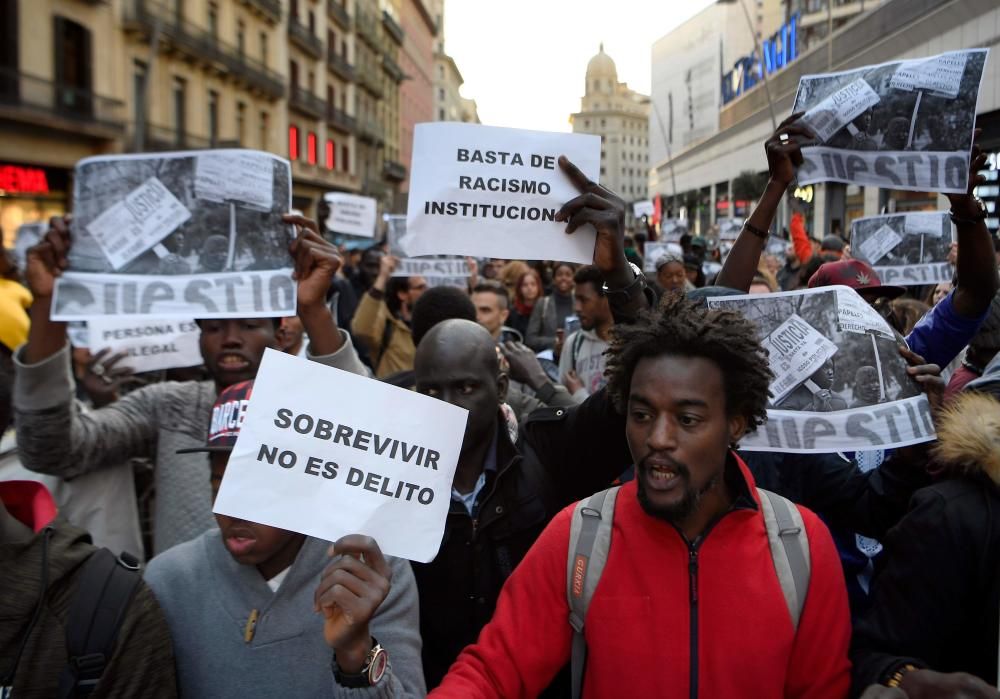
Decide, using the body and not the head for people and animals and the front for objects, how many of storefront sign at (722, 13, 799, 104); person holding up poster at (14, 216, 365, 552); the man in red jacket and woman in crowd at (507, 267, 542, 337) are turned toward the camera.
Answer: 3

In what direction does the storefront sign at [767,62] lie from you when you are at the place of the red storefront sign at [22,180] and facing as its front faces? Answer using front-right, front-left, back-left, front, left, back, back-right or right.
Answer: front-left

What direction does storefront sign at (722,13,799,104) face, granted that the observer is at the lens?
facing to the left of the viewer

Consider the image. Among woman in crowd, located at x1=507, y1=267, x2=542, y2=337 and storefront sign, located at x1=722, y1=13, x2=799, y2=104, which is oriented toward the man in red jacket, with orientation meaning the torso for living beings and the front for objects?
the woman in crowd

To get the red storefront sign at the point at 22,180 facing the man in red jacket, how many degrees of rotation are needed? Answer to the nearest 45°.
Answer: approximately 45° to its right

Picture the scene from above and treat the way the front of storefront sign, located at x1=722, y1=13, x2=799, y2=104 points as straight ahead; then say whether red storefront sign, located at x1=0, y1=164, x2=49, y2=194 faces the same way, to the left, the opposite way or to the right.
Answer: the opposite way

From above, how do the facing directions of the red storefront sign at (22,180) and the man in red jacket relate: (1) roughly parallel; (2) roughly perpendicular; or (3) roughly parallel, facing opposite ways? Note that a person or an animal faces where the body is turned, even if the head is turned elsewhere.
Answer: roughly perpendicular

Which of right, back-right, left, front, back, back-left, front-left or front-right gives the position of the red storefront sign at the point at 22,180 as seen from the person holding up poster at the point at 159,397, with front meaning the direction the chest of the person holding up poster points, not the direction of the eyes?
back
